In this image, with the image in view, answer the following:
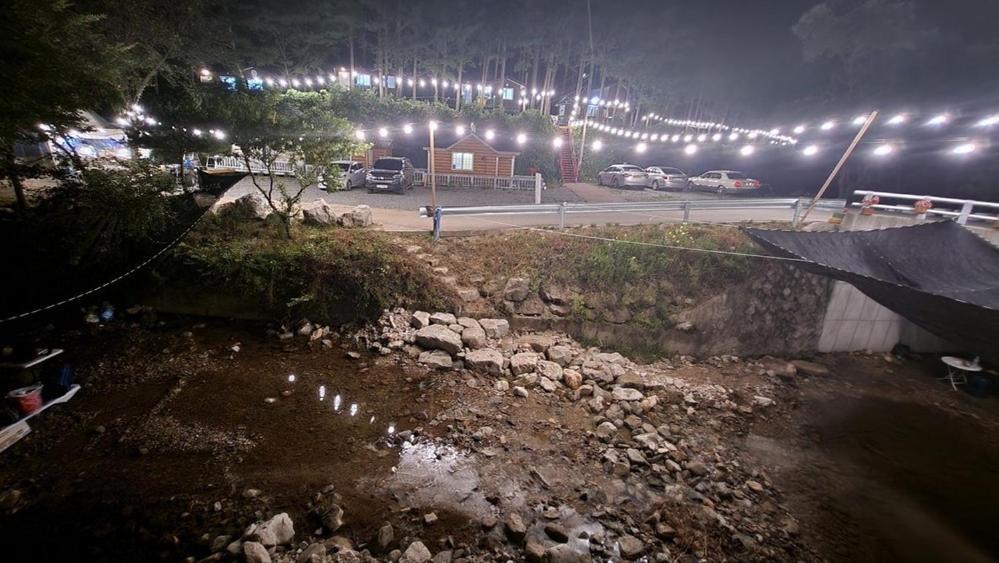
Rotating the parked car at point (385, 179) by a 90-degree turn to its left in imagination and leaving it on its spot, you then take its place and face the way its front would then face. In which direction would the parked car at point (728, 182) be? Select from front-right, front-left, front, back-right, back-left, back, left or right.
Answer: front-left

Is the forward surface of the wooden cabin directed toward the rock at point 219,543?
yes

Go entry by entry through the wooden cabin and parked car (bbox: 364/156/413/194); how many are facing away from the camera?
0

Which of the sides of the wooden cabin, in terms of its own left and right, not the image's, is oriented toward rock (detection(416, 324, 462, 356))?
front

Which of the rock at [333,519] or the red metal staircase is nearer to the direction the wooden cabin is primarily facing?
the rock

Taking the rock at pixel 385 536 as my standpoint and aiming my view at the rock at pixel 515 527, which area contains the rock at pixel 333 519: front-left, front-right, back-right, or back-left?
back-left

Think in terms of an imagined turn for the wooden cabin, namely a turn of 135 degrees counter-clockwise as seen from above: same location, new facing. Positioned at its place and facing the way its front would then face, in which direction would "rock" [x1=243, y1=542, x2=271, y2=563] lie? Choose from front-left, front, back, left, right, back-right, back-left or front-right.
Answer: back-right

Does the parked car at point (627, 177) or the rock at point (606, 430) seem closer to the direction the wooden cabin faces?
the rock

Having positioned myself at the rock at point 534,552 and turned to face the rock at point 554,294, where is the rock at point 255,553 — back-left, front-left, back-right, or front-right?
back-left

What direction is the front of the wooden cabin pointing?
toward the camera

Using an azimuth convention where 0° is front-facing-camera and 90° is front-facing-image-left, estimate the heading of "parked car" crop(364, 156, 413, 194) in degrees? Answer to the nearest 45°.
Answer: approximately 45°

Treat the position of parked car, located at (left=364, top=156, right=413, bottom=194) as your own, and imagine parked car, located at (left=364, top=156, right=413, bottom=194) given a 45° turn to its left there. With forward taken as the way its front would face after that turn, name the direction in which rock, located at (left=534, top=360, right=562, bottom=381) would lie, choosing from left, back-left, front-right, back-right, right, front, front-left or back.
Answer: front

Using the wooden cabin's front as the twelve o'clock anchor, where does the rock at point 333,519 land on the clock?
The rock is roughly at 12 o'clock from the wooden cabin.

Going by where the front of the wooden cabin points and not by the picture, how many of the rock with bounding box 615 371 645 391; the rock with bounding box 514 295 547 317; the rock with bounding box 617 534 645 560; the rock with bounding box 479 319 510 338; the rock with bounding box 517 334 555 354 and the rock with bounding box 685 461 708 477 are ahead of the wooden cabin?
6

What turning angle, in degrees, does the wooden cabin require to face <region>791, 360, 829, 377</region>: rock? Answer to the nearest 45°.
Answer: approximately 45° to its left

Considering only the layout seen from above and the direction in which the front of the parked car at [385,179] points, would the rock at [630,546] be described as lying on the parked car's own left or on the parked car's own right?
on the parked car's own left

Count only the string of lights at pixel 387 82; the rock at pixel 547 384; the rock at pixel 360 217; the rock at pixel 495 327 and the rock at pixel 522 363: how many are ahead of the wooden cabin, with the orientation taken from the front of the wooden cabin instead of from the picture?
4

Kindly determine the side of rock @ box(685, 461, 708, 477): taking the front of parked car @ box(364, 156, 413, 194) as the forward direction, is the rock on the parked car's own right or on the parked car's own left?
on the parked car's own left

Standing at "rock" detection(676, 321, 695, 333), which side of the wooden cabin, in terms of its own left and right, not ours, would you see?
front

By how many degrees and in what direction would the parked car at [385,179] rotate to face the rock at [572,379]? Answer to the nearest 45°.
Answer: approximately 45° to its left
